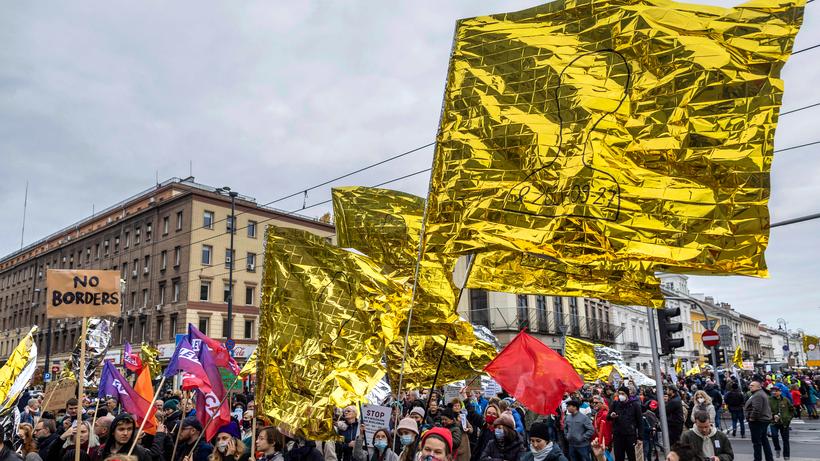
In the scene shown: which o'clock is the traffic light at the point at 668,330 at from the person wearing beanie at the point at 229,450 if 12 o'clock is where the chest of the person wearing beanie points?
The traffic light is roughly at 7 o'clock from the person wearing beanie.

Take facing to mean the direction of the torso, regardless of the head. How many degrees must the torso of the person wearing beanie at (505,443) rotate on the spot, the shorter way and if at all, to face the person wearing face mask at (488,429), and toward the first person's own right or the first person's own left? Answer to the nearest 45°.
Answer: approximately 135° to the first person's own right

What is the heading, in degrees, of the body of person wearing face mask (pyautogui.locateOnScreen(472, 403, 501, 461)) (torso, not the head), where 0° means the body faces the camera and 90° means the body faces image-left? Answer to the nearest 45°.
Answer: approximately 0°

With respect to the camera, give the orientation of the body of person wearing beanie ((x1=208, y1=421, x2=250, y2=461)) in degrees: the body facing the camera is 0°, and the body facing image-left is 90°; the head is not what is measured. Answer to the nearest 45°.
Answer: approximately 45°
